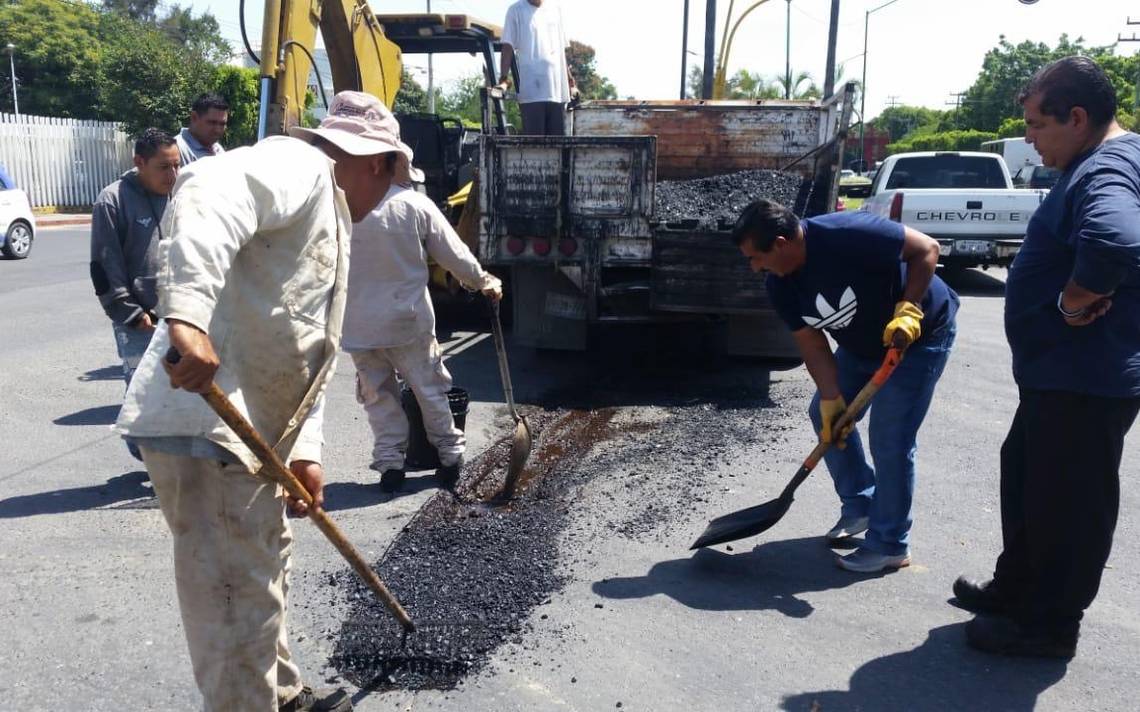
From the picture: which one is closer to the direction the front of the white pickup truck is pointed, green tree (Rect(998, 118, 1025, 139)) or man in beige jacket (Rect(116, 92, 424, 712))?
the green tree

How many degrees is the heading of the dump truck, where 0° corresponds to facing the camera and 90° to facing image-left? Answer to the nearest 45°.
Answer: approximately 180°

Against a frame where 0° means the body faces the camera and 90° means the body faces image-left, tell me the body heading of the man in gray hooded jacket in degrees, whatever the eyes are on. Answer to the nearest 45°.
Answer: approximately 315°

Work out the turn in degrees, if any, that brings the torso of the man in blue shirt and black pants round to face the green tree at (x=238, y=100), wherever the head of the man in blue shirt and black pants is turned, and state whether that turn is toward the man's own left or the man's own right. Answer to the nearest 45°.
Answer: approximately 45° to the man's own right

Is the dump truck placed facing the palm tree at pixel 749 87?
yes

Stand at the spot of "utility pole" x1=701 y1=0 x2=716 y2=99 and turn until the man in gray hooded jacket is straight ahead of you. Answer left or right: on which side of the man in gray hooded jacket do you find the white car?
right

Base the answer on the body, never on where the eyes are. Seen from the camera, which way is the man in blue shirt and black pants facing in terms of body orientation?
to the viewer's left

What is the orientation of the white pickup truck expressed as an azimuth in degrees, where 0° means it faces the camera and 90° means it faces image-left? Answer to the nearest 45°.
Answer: approximately 180°

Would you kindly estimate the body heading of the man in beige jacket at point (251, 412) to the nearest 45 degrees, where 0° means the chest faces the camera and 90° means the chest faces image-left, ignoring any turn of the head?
approximately 270°

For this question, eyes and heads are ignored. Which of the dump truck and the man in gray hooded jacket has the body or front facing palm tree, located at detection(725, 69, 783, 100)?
the dump truck

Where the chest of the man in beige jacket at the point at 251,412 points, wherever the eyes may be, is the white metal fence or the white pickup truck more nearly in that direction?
the white pickup truck

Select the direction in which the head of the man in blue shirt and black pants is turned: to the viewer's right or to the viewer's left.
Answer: to the viewer's left

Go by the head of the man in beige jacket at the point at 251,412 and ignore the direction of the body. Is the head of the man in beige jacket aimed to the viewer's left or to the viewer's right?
to the viewer's right
